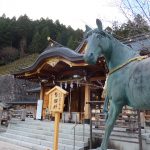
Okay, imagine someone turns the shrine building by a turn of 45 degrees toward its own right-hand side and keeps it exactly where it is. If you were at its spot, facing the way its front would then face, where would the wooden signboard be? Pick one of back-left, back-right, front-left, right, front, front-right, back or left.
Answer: left

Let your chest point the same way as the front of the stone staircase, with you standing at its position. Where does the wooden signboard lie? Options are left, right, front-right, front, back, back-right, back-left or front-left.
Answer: front-left

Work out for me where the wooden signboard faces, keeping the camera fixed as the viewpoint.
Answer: facing the viewer

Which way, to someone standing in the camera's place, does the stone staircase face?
facing the viewer and to the left of the viewer

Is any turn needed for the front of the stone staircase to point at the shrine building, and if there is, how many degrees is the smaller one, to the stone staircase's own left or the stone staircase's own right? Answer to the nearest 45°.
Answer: approximately 180°

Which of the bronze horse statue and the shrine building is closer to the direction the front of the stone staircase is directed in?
the bronze horse statue

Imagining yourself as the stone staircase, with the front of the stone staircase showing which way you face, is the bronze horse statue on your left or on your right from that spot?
on your left
